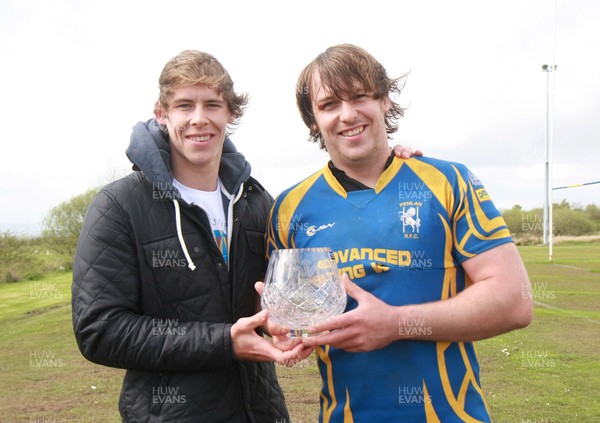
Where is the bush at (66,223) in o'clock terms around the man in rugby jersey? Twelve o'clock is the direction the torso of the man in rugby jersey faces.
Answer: The bush is roughly at 5 o'clock from the man in rugby jersey.

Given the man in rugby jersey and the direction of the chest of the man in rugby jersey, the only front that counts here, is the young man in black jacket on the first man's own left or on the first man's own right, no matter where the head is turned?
on the first man's own right

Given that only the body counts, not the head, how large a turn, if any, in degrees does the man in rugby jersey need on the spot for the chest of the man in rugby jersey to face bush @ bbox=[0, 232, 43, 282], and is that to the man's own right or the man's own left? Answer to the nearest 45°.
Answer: approximately 135° to the man's own right

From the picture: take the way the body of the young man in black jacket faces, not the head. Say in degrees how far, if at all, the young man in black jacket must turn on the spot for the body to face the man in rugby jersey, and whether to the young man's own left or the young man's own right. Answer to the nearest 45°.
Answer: approximately 45° to the young man's own left

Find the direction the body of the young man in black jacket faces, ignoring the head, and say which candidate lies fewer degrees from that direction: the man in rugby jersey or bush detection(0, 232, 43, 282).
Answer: the man in rugby jersey

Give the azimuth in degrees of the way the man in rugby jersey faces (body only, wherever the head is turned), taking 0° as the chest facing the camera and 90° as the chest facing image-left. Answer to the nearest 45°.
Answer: approximately 0°

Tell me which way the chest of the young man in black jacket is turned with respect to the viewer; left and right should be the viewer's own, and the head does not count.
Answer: facing the viewer and to the right of the viewer

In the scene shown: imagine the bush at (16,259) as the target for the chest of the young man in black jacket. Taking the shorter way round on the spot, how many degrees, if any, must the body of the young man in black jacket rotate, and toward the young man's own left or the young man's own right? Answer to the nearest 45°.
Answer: approximately 135° to the young man's own left

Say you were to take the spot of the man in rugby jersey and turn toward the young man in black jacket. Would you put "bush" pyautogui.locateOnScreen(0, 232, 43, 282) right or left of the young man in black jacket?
right

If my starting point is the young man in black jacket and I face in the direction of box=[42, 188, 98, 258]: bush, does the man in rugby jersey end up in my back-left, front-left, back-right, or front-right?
back-right

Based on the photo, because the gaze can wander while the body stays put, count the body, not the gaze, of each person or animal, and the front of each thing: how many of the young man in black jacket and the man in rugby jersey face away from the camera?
0
